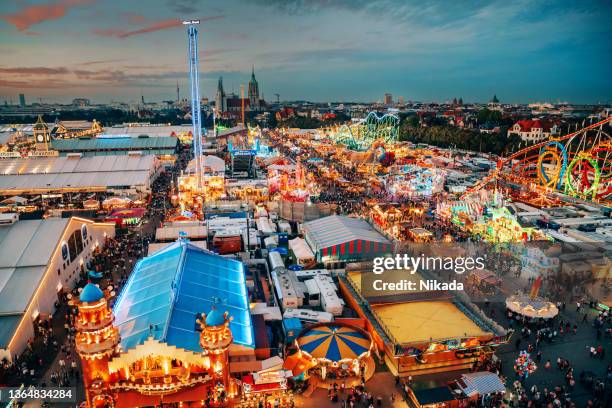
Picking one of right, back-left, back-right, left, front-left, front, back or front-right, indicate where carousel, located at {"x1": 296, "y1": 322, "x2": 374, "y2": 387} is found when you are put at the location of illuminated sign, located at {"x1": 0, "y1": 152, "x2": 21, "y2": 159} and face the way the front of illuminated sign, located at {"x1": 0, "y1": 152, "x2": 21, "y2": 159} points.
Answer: front

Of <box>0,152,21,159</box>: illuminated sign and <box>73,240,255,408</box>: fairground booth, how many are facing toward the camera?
2

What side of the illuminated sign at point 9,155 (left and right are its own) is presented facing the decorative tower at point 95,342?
front

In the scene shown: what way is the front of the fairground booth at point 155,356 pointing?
toward the camera

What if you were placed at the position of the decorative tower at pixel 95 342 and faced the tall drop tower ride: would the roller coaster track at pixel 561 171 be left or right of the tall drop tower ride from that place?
right

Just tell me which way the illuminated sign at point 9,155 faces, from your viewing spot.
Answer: facing the viewer

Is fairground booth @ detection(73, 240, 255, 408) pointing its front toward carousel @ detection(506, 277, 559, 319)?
no

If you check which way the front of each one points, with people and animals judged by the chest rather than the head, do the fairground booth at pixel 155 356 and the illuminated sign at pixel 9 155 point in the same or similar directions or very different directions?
same or similar directions

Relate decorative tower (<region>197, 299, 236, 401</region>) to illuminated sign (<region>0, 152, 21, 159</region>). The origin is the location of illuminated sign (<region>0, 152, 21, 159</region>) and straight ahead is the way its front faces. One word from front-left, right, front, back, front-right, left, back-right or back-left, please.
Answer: front

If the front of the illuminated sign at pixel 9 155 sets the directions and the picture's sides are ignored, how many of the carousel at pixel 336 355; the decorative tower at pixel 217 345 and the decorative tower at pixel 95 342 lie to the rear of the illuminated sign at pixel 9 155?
0

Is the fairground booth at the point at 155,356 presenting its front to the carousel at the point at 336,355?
no

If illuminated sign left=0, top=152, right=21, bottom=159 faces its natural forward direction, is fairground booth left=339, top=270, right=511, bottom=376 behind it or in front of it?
in front

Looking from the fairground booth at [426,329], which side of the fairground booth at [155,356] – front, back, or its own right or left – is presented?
left
